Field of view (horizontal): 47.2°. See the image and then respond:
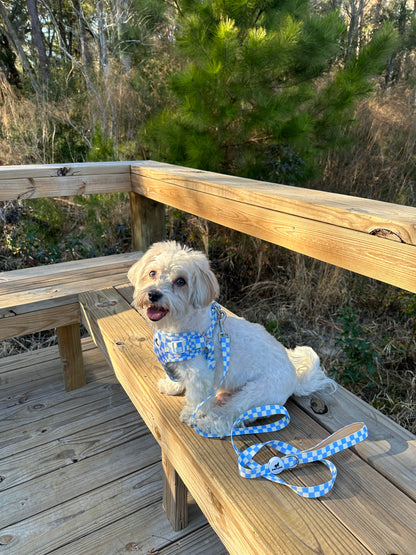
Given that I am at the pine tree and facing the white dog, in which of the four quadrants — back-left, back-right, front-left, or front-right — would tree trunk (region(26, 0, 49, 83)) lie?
back-right

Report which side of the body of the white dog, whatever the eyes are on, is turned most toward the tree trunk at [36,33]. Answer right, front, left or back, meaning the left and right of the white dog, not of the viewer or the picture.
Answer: right

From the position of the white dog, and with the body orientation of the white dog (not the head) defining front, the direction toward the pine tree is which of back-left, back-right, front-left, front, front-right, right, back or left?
back-right

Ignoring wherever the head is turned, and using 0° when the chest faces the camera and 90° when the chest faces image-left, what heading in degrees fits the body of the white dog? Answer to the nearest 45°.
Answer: approximately 45°

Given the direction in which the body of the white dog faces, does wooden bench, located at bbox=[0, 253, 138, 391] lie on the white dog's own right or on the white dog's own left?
on the white dog's own right
